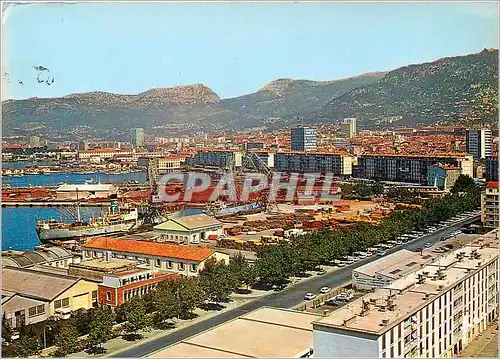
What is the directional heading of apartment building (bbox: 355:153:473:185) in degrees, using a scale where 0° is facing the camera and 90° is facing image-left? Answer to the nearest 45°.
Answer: approximately 45°

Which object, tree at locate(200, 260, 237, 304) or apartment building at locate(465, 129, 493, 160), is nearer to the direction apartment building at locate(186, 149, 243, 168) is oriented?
the tree

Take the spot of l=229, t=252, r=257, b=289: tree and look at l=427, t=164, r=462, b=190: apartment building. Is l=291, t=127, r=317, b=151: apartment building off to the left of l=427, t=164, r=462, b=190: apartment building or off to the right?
left

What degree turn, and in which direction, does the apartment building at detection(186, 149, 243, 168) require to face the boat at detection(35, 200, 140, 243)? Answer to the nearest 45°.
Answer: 0° — it already faces it

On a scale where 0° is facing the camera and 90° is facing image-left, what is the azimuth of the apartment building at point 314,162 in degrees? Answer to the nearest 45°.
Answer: approximately 45°

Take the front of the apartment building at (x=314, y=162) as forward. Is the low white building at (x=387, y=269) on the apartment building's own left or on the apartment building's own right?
on the apartment building's own left

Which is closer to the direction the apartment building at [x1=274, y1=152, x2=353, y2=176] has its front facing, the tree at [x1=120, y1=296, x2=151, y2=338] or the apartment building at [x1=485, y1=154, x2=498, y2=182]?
the tree

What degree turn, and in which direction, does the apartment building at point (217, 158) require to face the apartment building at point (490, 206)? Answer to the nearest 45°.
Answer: approximately 90° to its left
